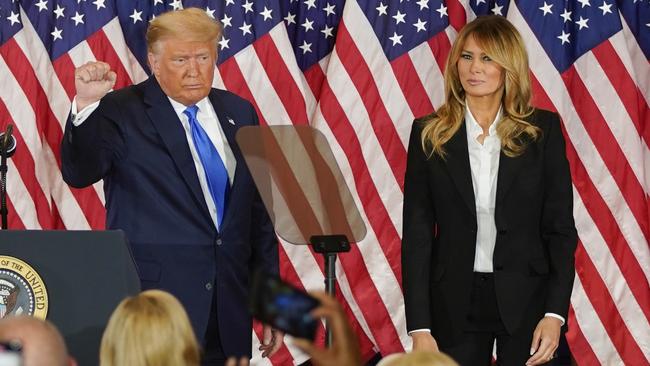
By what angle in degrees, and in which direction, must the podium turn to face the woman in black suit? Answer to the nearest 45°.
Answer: approximately 90° to its left

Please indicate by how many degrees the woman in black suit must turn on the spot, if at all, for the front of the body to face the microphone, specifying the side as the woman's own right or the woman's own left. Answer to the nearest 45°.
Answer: approximately 90° to the woman's own right

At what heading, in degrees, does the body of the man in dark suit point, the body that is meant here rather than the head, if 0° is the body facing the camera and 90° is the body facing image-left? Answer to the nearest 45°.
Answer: approximately 315°

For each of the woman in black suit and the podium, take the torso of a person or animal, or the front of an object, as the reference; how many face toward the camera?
2

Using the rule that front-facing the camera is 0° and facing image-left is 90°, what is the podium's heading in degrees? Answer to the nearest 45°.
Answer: approximately 0°

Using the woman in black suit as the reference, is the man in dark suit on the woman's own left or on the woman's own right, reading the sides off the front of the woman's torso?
on the woman's own right

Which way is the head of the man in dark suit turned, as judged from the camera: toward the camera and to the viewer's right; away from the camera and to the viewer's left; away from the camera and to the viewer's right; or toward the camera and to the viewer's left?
toward the camera and to the viewer's right

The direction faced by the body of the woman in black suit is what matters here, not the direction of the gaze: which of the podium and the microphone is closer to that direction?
the podium

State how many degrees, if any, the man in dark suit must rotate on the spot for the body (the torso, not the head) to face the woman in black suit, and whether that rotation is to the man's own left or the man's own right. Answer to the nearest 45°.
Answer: approximately 45° to the man's own left

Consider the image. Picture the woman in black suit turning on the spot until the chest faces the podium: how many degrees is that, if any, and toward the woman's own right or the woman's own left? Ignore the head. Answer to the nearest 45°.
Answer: approximately 45° to the woman's own right
